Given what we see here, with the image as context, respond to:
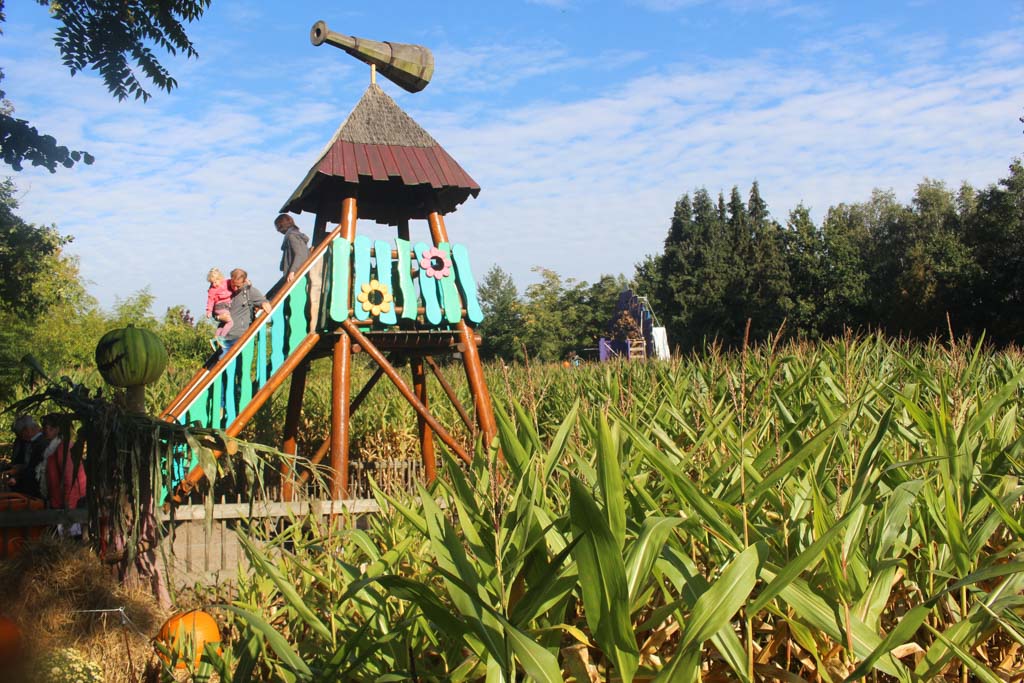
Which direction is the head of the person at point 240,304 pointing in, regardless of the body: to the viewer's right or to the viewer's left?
to the viewer's left

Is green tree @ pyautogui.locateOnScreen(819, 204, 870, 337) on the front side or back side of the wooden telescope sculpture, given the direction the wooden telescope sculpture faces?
on the front side

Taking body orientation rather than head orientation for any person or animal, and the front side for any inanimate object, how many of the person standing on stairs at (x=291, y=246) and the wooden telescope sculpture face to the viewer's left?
1

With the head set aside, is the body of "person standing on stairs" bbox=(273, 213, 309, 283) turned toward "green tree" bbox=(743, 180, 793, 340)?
no

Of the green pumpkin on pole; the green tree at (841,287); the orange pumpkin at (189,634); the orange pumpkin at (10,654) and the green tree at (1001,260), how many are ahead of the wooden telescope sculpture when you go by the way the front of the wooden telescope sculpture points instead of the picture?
2

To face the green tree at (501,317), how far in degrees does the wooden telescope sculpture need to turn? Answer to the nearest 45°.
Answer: approximately 45° to its left

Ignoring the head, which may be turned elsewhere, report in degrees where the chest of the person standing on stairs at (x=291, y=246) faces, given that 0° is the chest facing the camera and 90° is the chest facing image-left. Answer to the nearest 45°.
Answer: approximately 90°

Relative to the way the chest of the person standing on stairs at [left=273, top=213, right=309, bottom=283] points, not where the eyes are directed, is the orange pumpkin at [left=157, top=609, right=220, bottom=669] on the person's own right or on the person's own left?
on the person's own left

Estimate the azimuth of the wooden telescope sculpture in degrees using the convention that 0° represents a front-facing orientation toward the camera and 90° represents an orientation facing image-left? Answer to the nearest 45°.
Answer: approximately 225°

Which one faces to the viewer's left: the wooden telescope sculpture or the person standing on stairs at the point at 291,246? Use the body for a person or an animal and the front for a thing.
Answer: the person standing on stairs
